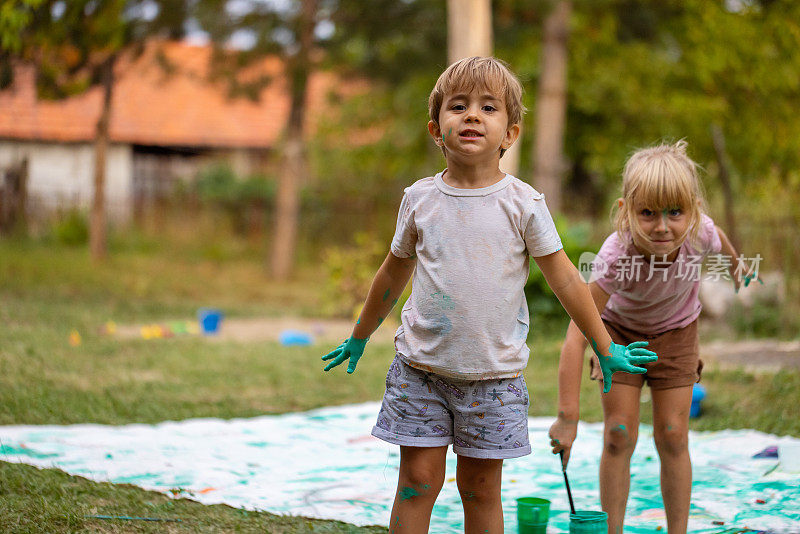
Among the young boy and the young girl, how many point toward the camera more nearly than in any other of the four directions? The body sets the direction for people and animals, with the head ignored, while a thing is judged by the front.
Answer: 2

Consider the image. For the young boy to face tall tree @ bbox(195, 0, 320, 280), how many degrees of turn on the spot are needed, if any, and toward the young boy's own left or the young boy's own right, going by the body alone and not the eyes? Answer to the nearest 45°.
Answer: approximately 180°

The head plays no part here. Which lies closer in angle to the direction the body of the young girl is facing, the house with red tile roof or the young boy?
the young boy

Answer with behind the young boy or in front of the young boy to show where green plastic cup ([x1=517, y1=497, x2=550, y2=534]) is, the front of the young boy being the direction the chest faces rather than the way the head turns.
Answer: behind

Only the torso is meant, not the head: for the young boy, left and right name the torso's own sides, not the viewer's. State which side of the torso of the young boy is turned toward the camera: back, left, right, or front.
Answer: front

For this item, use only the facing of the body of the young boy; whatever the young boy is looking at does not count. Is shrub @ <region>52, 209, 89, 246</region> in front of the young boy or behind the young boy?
behind

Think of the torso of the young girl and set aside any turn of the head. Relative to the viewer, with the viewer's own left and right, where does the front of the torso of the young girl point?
facing the viewer
